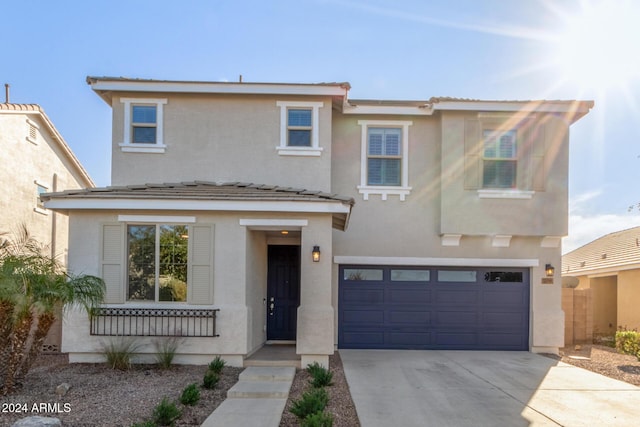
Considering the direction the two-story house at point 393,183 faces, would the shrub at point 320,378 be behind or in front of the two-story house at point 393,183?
in front

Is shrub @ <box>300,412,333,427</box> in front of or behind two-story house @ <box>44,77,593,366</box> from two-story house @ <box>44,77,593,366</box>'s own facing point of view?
in front

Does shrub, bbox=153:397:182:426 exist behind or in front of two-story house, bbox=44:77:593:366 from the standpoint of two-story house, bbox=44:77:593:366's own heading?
in front

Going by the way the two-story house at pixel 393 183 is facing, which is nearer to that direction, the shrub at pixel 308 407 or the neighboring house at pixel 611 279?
the shrub

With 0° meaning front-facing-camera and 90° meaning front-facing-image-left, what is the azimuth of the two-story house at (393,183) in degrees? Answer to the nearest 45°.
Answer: approximately 0°

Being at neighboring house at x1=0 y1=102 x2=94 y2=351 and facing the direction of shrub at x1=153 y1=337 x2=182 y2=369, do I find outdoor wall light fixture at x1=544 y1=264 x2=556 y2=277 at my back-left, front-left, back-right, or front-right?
front-left
